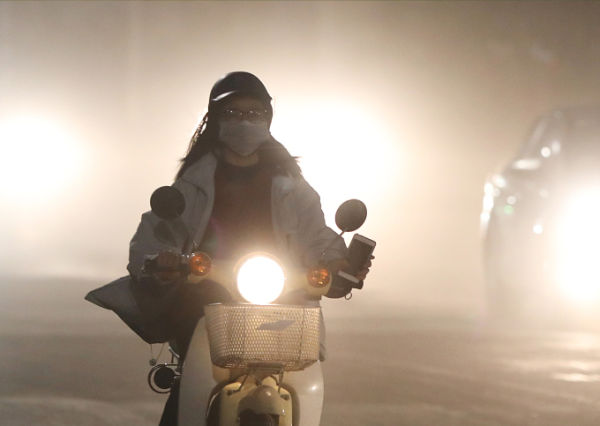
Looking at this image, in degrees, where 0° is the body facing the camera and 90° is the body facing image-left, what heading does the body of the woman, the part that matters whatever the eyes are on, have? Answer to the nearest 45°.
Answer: approximately 0°

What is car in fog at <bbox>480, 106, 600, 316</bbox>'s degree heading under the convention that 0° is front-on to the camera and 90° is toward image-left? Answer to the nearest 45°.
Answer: approximately 0°

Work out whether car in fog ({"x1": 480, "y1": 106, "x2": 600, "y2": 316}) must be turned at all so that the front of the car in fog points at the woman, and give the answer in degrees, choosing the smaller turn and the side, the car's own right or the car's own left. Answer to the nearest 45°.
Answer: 0° — it already faces them
